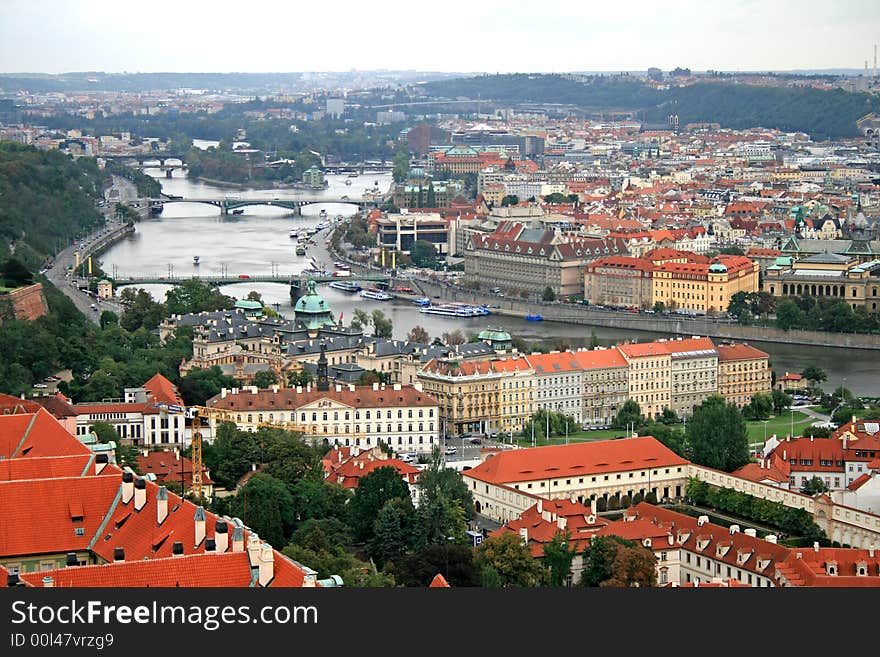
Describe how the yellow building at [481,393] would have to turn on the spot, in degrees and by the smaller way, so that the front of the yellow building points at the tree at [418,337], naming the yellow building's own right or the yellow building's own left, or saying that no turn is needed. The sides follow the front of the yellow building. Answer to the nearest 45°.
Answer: approximately 180°

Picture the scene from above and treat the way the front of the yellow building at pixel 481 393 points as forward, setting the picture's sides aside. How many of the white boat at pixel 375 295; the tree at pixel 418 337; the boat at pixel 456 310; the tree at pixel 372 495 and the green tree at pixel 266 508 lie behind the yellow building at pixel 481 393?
3

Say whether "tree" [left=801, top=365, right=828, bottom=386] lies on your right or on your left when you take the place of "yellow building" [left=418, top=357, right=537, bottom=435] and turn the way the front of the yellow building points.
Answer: on your left

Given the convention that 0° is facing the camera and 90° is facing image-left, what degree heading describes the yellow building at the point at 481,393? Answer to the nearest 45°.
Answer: approximately 0°

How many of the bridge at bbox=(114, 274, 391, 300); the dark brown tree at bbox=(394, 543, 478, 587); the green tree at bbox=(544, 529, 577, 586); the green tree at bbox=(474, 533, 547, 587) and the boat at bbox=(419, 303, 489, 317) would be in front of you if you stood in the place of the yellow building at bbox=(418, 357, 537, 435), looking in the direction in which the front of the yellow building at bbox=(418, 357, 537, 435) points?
3

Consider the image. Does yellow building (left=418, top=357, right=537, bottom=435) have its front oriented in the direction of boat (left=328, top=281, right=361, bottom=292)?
no

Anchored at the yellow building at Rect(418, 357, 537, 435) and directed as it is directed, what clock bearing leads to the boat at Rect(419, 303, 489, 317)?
The boat is roughly at 6 o'clock from the yellow building.

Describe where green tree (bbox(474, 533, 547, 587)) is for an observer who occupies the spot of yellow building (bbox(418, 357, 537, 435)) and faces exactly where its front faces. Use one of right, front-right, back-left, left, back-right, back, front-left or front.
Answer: front

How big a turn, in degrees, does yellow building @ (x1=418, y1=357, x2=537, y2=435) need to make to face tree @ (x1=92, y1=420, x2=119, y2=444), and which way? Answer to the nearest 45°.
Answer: approximately 45° to its right

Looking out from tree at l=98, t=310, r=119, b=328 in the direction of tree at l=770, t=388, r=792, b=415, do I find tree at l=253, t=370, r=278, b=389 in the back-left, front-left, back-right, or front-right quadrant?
front-right

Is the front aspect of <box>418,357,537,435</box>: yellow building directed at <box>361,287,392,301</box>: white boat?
no

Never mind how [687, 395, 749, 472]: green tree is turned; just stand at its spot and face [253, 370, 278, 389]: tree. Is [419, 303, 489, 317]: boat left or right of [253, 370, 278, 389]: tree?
right

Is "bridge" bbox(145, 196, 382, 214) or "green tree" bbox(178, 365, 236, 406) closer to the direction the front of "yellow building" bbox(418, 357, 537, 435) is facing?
the green tree

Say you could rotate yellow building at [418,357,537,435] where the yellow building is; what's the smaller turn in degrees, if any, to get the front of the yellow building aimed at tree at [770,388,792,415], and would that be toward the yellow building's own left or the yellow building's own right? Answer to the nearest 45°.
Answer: approximately 90° to the yellow building's own left

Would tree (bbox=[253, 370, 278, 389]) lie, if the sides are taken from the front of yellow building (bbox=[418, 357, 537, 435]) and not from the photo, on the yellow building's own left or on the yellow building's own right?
on the yellow building's own right

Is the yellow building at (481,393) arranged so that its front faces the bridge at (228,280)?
no

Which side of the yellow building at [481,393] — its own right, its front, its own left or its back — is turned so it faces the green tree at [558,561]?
front

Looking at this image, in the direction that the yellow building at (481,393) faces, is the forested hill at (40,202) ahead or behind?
behind
